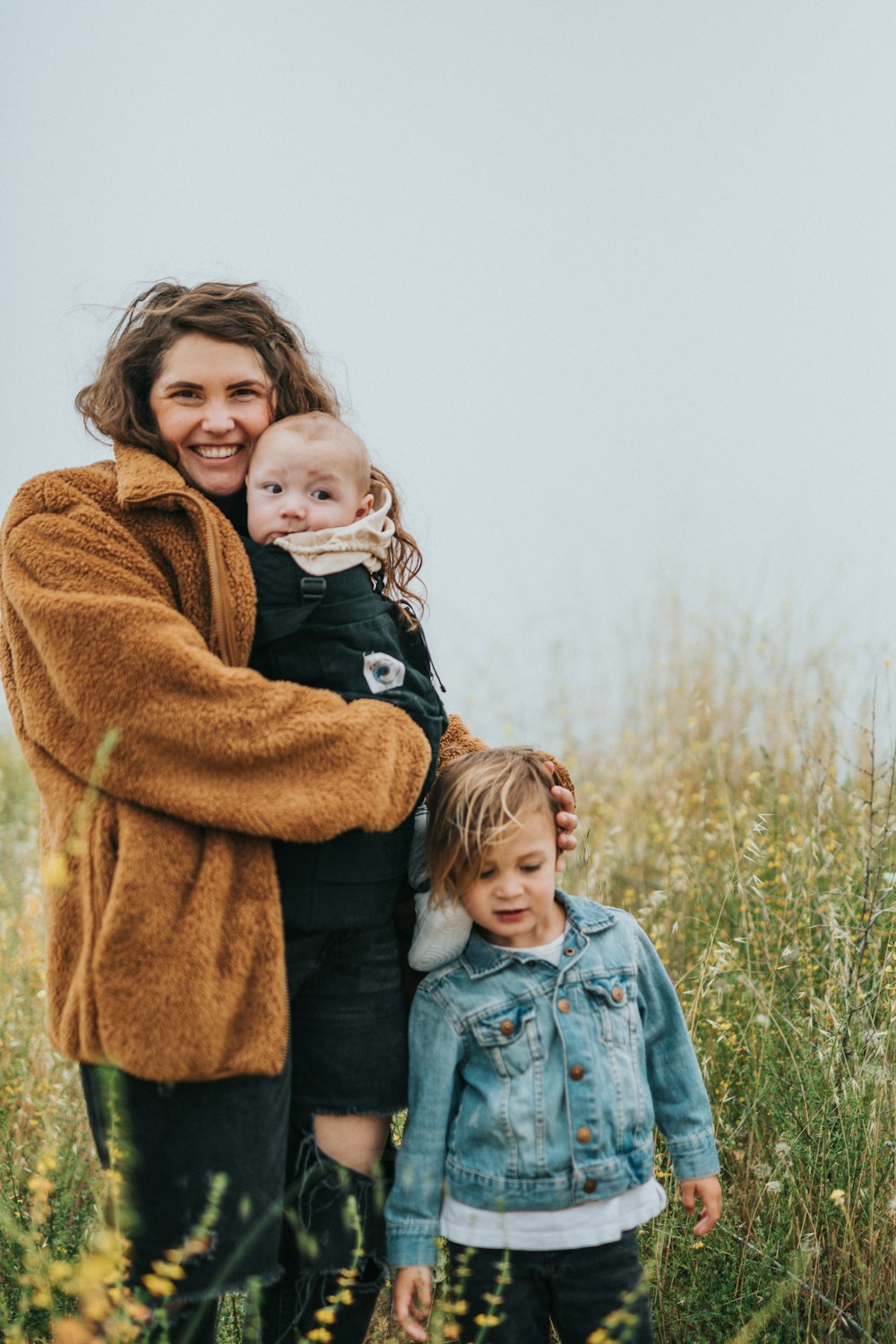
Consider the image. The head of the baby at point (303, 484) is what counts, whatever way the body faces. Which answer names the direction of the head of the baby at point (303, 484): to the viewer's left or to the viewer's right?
to the viewer's left

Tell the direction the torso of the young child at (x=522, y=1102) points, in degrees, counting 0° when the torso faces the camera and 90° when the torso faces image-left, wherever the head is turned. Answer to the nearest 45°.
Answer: approximately 0°

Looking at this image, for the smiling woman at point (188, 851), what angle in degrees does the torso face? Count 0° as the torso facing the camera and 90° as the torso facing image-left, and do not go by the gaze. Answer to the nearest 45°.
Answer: approximately 315°
